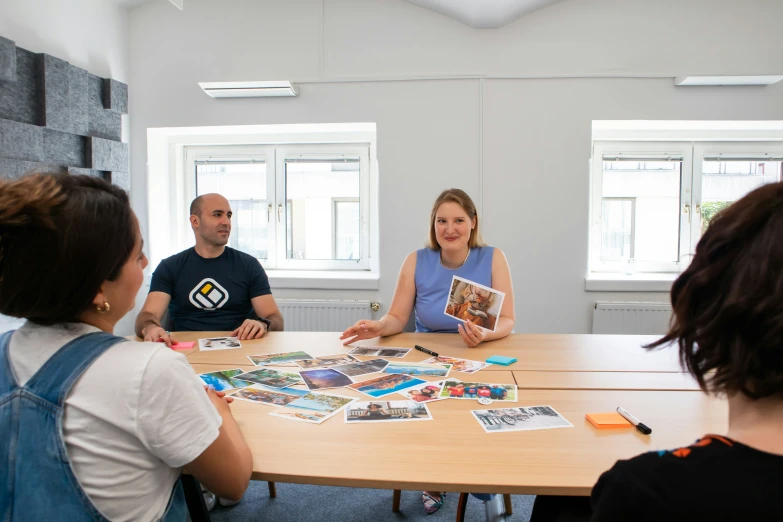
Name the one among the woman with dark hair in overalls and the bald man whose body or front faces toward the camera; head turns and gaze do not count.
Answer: the bald man

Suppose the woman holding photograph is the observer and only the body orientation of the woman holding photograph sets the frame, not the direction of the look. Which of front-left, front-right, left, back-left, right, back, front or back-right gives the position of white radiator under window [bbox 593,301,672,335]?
back-left

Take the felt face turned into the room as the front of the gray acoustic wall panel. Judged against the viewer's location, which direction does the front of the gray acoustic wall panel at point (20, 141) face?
facing the viewer and to the right of the viewer

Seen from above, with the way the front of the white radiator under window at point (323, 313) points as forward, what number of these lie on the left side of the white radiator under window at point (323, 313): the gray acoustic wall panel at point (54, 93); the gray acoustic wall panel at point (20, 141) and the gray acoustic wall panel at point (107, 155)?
0

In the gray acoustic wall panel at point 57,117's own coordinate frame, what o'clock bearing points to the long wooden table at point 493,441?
The long wooden table is roughly at 1 o'clock from the gray acoustic wall panel.

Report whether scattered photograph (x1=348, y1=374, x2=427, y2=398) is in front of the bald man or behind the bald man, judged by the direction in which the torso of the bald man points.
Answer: in front

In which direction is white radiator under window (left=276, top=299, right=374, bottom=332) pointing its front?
toward the camera

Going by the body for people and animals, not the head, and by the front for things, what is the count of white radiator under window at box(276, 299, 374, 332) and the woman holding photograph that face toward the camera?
2

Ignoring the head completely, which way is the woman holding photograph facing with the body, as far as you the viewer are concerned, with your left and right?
facing the viewer

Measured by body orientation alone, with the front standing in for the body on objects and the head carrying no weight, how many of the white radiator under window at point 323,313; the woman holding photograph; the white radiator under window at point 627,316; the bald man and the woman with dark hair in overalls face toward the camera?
4

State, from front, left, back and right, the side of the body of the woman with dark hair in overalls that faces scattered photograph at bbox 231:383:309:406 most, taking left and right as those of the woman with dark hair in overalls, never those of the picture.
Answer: front

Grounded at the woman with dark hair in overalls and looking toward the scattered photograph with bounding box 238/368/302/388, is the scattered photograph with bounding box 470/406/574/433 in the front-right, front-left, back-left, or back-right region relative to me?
front-right

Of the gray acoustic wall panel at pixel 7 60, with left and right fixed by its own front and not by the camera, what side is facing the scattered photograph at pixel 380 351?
front

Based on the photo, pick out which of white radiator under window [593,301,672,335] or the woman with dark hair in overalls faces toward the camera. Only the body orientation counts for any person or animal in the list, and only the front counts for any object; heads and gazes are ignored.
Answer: the white radiator under window

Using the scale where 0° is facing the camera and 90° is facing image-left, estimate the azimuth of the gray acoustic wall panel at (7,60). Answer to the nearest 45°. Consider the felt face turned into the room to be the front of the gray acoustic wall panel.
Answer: approximately 315°

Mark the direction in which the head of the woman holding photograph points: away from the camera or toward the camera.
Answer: toward the camera
